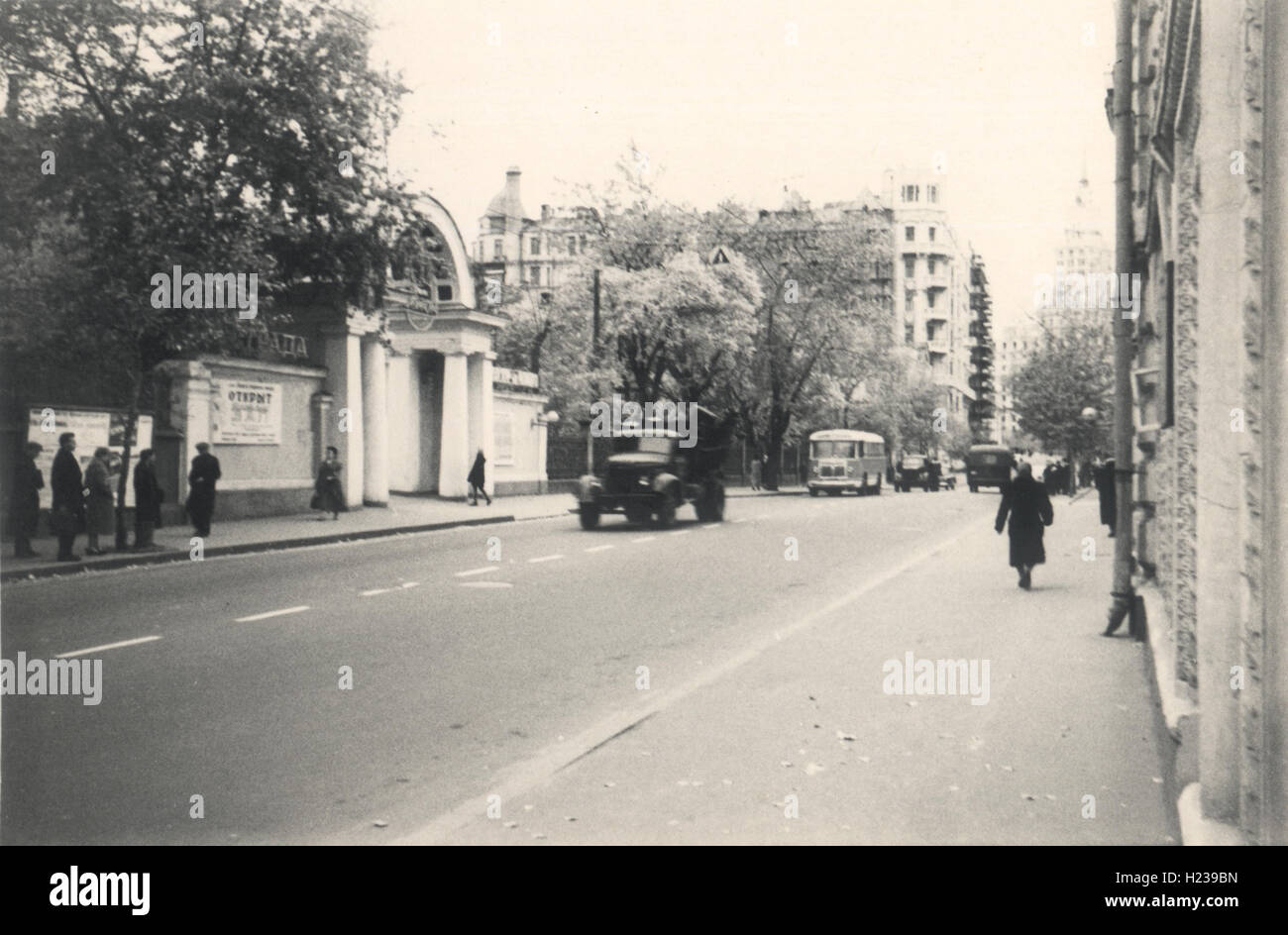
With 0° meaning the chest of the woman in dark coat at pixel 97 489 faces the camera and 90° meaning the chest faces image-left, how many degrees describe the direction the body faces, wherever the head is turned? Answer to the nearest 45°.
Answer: approximately 270°

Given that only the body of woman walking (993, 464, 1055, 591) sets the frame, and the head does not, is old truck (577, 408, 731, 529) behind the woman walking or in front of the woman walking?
in front

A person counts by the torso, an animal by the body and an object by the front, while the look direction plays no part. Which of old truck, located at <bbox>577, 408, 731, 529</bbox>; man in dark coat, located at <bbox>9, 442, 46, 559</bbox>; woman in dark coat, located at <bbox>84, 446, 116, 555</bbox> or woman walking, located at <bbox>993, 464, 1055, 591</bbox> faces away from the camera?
the woman walking

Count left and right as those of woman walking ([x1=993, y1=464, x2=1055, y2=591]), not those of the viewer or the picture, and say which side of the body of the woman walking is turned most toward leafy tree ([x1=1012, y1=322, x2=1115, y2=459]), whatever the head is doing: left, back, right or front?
front

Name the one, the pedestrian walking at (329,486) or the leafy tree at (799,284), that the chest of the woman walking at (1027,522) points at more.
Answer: the leafy tree

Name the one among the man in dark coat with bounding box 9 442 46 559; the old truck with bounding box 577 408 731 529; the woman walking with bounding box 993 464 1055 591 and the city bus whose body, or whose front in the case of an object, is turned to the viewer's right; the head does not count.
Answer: the man in dark coat

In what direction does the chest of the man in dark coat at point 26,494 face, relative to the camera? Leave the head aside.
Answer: to the viewer's right

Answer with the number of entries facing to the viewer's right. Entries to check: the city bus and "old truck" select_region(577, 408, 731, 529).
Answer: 0

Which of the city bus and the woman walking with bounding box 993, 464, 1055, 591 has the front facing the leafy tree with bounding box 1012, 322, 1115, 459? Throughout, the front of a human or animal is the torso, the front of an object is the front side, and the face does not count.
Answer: the woman walking

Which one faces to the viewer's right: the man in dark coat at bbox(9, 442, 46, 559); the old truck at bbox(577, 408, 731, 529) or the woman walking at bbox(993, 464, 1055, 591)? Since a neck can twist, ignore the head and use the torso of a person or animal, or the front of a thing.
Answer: the man in dark coat

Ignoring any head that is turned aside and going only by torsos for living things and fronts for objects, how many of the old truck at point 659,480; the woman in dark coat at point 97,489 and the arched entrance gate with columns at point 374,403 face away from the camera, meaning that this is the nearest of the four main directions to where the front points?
0

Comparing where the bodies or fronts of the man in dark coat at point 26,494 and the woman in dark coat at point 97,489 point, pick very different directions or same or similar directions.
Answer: same or similar directions

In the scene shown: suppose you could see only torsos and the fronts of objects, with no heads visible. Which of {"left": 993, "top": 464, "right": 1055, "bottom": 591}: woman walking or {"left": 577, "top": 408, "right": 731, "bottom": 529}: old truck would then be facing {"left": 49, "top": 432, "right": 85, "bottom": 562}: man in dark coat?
the old truck

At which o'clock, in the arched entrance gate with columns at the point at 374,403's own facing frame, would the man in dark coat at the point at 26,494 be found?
The man in dark coat is roughly at 2 o'clock from the arched entrance gate with columns.
